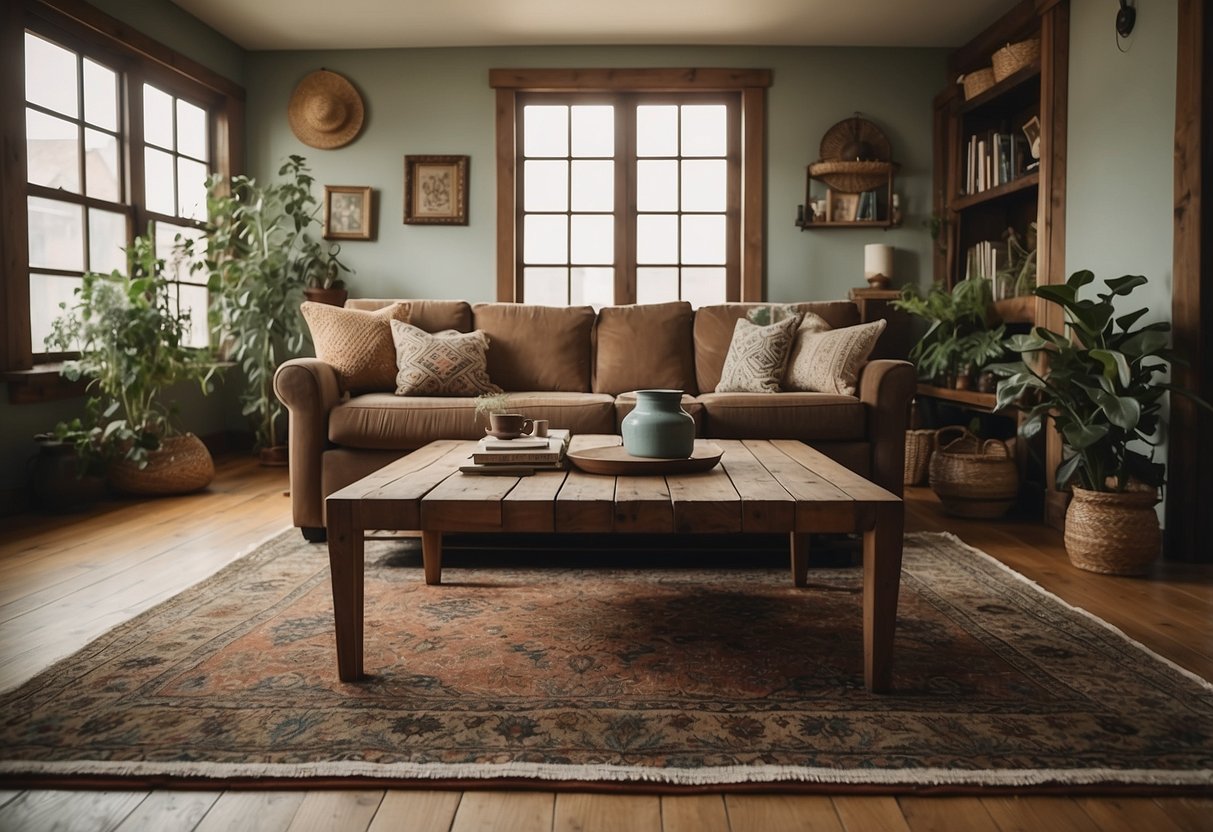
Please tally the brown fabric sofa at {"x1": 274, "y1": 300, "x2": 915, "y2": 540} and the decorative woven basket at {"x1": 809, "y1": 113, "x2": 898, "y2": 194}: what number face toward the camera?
2

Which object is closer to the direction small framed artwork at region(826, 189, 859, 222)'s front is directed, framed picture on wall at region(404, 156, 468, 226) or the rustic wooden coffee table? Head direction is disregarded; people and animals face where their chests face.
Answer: the rustic wooden coffee table

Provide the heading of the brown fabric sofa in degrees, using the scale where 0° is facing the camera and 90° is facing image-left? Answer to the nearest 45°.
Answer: approximately 0°

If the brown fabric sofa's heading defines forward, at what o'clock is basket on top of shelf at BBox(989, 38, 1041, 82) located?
The basket on top of shelf is roughly at 8 o'clock from the brown fabric sofa.

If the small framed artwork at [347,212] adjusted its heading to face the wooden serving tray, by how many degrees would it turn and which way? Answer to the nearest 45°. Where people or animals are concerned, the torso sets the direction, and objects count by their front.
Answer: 0° — it already faces it

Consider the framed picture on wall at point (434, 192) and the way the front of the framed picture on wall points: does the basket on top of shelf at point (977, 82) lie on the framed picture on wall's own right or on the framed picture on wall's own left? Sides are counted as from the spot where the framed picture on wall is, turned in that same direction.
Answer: on the framed picture on wall's own left

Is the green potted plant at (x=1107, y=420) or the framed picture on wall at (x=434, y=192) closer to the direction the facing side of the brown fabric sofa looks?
the green potted plant

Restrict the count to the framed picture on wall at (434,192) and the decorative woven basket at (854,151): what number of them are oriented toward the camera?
2

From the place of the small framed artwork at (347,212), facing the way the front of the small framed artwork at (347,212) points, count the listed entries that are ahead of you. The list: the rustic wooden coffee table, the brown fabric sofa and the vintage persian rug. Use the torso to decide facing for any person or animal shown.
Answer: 3

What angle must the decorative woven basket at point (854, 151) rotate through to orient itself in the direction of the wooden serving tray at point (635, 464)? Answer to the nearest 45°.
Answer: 0° — it already faces it
